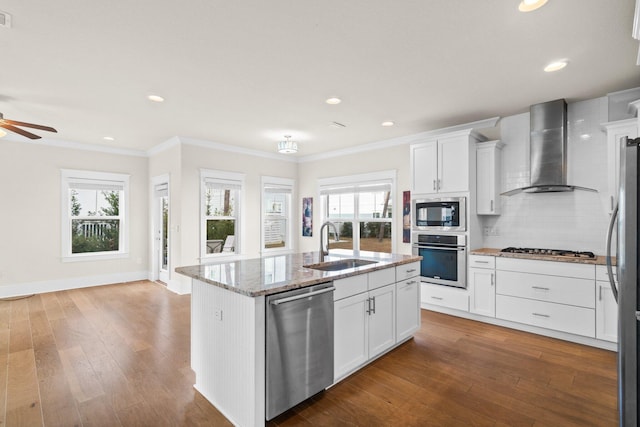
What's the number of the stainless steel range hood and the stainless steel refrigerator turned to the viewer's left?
1

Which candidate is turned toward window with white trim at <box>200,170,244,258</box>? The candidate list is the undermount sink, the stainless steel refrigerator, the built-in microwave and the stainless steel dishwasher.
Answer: the stainless steel refrigerator

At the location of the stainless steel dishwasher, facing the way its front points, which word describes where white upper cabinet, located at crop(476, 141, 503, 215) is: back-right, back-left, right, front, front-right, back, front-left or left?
left

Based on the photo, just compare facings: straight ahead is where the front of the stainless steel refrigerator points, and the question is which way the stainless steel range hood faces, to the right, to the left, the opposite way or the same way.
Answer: to the left

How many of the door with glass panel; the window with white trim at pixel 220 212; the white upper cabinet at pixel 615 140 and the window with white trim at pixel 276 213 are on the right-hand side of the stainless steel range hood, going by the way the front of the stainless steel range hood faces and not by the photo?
3

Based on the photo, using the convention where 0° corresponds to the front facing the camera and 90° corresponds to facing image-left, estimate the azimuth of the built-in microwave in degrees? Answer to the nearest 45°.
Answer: approximately 0°

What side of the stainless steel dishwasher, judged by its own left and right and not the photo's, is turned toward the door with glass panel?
back

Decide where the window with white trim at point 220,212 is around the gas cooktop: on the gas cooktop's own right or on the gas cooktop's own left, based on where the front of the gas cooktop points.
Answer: on the gas cooktop's own right

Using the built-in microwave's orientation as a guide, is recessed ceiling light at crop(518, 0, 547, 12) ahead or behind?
ahead

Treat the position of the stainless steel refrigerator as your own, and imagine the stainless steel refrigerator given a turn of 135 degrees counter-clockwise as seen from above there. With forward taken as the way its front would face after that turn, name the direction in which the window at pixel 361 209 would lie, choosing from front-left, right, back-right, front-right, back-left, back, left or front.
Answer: back

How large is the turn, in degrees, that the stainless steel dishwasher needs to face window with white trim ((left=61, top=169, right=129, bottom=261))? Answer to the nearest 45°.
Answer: approximately 180°

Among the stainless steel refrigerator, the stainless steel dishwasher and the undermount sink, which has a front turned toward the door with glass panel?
the stainless steel refrigerator

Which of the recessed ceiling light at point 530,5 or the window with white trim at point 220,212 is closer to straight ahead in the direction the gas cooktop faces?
the recessed ceiling light

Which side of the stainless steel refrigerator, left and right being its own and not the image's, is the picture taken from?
left
